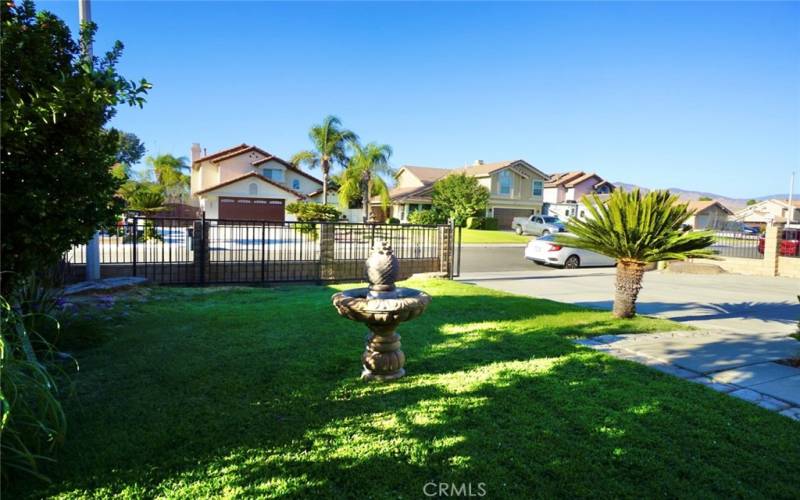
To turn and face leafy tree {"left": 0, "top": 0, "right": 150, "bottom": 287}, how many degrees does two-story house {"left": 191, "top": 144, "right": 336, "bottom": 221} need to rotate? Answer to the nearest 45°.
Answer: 0° — it already faces it

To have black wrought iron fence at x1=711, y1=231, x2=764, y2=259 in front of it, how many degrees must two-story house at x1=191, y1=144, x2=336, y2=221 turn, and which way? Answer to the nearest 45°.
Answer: approximately 45° to its left

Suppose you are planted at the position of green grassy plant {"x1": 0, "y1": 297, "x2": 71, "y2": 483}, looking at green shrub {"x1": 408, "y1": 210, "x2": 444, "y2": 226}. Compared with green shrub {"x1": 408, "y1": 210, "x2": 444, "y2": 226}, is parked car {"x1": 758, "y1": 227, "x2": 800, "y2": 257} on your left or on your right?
right

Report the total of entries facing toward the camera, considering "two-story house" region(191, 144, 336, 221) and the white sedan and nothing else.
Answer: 1

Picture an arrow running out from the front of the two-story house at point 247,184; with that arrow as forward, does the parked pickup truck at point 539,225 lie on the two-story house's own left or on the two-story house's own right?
on the two-story house's own left

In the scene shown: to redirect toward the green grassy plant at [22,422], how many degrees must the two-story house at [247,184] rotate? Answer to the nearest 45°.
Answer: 0° — it already faces it

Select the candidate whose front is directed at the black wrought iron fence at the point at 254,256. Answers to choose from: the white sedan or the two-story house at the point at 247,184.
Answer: the two-story house

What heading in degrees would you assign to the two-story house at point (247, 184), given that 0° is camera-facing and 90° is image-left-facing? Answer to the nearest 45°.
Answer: approximately 0°

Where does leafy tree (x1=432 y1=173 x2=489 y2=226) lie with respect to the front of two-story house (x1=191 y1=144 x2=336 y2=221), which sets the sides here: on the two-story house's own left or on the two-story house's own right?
on the two-story house's own left

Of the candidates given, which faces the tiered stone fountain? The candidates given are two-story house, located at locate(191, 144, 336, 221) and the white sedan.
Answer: the two-story house

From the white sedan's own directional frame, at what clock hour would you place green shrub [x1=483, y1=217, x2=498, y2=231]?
The green shrub is roughly at 10 o'clock from the white sedan.

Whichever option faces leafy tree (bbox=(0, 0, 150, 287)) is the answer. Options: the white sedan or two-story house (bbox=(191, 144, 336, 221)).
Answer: the two-story house

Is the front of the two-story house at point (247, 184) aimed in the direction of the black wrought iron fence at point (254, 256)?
yes

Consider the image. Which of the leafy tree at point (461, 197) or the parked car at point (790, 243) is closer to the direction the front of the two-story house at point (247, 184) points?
the parked car
